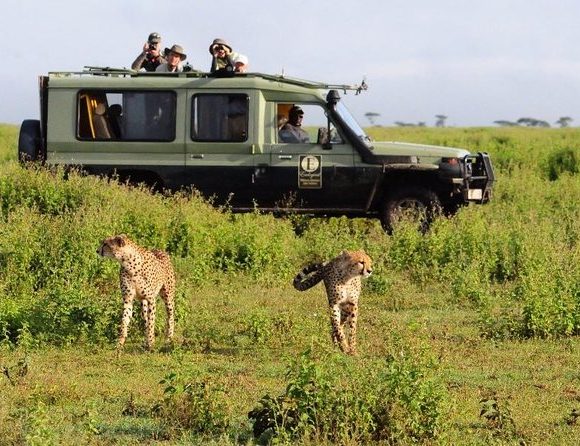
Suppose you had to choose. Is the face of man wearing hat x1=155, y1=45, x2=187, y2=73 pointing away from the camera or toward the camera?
toward the camera

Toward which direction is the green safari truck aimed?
to the viewer's right

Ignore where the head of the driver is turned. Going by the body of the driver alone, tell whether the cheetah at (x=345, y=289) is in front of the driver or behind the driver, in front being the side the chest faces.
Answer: in front

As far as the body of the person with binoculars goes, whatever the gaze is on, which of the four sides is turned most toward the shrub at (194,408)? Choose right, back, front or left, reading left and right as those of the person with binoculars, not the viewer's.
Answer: front

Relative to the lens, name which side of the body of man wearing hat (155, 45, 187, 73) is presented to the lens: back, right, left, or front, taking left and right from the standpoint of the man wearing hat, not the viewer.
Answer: front

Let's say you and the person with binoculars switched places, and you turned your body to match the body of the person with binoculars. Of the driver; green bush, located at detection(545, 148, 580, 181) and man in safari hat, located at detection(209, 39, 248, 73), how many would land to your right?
0

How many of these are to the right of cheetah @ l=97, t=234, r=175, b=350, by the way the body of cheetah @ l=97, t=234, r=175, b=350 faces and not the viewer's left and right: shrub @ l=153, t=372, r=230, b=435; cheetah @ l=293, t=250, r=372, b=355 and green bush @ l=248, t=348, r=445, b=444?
0

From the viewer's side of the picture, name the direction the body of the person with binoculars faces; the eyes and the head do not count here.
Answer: toward the camera

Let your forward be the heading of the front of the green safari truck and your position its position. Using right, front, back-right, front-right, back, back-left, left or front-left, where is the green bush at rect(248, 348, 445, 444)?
right

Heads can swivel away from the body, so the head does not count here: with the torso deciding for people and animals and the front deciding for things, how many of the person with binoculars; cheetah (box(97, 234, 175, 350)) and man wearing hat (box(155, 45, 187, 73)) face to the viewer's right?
0

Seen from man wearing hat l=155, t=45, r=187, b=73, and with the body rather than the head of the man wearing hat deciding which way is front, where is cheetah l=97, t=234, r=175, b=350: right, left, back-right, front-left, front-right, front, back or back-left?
front

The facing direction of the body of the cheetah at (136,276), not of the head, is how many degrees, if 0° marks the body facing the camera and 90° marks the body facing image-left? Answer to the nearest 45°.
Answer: approximately 45°

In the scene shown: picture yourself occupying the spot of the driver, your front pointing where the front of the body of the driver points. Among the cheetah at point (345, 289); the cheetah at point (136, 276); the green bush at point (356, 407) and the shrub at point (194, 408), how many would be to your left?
0

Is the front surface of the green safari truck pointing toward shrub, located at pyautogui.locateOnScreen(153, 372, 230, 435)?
no

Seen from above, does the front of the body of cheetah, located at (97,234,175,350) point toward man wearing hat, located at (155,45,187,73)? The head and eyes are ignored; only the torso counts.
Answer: no
